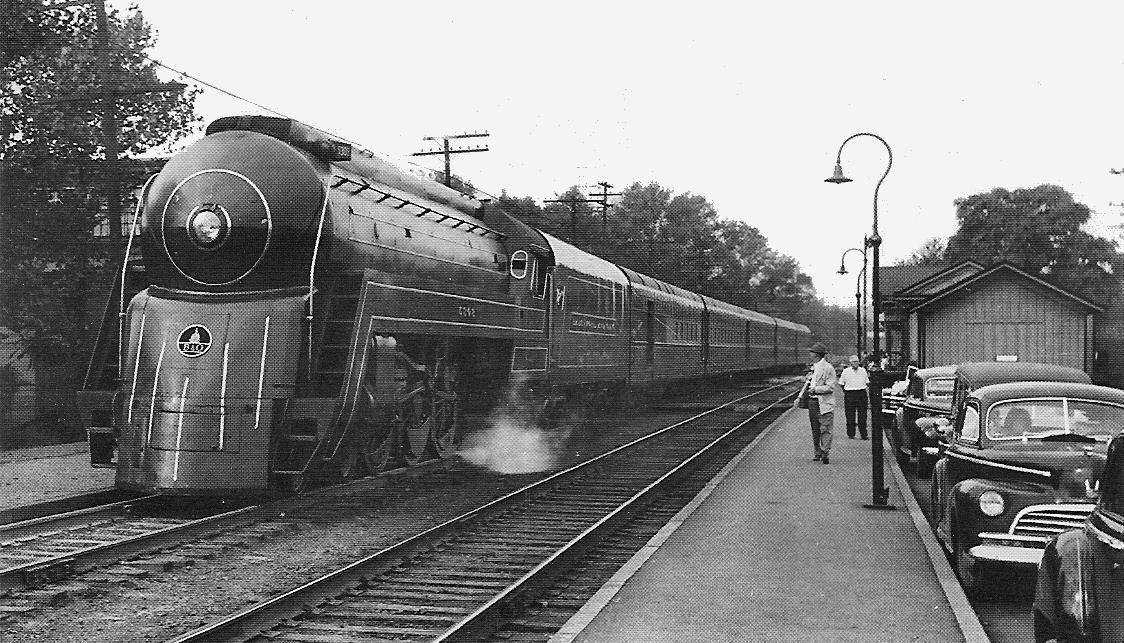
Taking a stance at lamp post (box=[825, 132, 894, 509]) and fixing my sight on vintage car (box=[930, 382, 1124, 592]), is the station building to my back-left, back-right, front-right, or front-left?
back-left

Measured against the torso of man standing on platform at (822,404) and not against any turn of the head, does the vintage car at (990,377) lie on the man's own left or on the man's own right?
on the man's own left

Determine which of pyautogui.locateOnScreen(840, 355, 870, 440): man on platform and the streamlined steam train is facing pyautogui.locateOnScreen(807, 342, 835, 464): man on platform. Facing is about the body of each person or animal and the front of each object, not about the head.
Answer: pyautogui.locateOnScreen(840, 355, 870, 440): man on platform

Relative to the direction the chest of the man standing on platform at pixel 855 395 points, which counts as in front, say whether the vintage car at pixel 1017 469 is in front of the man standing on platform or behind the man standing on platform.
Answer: in front

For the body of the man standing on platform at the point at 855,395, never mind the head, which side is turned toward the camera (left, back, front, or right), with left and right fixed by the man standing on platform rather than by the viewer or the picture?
front

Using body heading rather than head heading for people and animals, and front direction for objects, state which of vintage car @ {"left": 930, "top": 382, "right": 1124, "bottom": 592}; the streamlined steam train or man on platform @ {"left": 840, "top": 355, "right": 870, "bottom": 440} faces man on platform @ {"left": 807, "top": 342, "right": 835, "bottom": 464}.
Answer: man on platform @ {"left": 840, "top": 355, "right": 870, "bottom": 440}

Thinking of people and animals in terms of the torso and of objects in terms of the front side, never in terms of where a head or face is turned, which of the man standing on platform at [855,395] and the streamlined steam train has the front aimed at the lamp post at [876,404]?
the man standing on platform

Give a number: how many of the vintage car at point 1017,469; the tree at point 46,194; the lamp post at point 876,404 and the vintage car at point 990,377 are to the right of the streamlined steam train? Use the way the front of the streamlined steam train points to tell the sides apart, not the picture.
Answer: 1

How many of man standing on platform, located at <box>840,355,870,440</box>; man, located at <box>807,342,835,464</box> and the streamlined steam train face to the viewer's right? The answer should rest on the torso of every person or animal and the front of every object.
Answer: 0

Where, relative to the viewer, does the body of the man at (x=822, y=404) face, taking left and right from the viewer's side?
facing the viewer and to the left of the viewer
